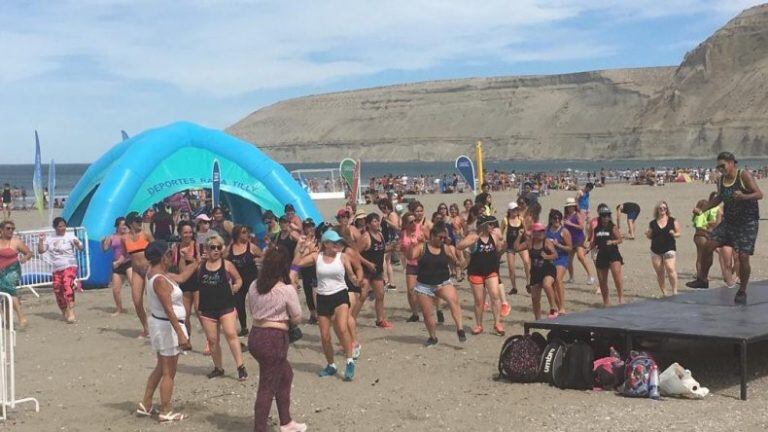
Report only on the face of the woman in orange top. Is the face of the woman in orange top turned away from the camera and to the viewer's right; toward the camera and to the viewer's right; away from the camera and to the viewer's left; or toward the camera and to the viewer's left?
toward the camera and to the viewer's right

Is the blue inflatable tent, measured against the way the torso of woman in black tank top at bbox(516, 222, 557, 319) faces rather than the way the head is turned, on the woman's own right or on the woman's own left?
on the woman's own right

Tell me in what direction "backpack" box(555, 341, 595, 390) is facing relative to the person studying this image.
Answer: facing the viewer

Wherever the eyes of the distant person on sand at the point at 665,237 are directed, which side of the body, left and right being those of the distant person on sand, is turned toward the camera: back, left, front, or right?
front

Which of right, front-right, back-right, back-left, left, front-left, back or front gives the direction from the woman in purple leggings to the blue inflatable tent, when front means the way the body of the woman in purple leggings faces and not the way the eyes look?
front-left

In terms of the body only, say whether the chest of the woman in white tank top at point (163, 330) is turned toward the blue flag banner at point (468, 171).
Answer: no

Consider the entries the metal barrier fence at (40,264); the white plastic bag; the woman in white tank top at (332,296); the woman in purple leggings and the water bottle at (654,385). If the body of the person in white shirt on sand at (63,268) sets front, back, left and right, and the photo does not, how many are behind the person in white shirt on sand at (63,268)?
1

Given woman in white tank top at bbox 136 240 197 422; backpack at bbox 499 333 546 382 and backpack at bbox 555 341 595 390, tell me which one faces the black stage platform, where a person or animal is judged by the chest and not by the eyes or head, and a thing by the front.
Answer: the woman in white tank top

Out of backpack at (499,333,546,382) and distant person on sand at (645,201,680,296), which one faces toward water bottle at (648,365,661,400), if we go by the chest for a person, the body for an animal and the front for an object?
the distant person on sand

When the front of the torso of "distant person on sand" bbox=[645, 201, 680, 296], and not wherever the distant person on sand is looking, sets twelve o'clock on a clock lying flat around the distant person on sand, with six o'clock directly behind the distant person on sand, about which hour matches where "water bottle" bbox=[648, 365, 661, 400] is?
The water bottle is roughly at 12 o'clock from the distant person on sand.

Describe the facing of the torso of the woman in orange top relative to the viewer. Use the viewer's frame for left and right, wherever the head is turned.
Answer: facing the viewer and to the right of the viewer

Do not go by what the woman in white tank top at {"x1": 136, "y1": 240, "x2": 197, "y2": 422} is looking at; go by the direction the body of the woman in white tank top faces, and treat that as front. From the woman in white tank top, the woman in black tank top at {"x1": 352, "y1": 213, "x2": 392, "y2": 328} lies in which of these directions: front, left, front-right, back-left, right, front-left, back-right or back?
front-left

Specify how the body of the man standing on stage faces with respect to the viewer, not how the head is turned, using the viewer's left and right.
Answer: facing the viewer and to the left of the viewer

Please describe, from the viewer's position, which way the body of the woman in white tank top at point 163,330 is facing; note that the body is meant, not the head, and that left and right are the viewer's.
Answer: facing to the right of the viewer

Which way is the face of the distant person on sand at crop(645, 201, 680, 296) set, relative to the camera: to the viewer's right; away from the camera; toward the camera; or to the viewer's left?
toward the camera

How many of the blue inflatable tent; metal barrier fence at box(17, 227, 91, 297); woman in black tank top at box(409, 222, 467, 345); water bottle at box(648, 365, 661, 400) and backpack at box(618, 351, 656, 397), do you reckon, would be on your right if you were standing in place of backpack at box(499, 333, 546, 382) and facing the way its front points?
3

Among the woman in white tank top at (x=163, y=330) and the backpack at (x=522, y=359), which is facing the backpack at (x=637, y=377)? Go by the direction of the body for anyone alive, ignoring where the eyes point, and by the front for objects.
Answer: the woman in white tank top

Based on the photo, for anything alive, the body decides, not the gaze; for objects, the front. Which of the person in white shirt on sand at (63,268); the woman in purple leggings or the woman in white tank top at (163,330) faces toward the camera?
the person in white shirt on sand

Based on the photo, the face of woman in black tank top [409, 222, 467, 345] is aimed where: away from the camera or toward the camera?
toward the camera

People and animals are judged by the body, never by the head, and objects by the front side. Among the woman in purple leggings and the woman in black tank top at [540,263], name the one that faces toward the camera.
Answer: the woman in black tank top

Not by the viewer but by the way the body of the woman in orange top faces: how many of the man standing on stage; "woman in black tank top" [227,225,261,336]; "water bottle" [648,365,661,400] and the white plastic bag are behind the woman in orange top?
0

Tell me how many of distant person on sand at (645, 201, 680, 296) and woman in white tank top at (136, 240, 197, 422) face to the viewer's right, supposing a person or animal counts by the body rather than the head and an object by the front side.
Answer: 1
